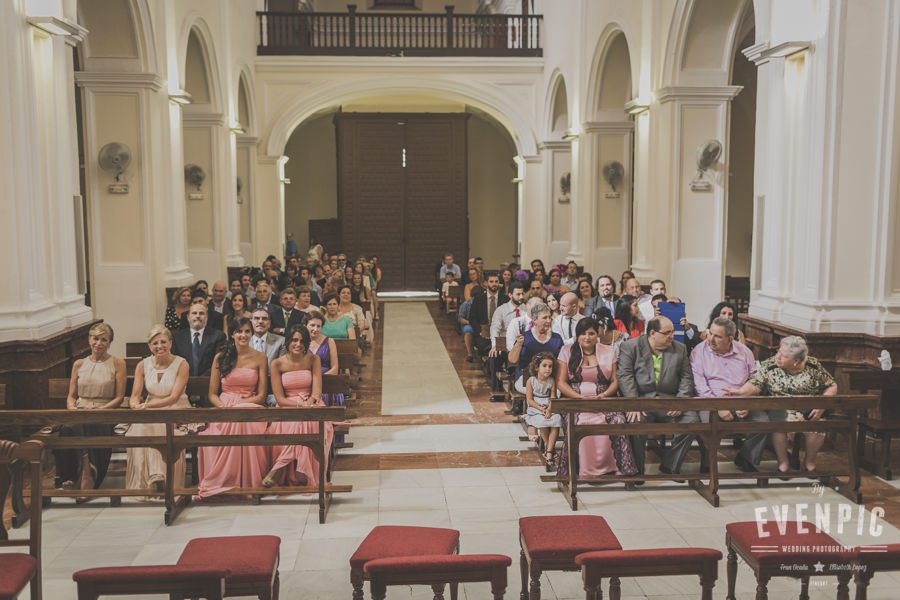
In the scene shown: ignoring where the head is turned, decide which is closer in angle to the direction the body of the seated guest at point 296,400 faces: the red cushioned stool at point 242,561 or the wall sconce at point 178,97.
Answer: the red cushioned stool

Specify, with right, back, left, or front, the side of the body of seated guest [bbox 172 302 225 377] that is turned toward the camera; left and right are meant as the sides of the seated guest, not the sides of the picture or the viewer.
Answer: front

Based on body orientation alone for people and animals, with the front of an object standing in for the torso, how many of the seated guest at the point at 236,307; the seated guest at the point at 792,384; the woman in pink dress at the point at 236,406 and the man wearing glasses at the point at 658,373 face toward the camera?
4

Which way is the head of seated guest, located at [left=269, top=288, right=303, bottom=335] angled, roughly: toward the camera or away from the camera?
toward the camera

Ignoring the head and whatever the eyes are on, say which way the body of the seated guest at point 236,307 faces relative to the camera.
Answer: toward the camera

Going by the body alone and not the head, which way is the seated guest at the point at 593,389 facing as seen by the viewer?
toward the camera

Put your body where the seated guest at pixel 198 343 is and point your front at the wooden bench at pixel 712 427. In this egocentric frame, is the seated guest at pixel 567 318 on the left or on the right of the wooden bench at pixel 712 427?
left

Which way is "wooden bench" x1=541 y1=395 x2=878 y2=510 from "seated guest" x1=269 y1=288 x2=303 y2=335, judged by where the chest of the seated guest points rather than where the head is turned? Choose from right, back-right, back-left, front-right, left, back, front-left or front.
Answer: front-left

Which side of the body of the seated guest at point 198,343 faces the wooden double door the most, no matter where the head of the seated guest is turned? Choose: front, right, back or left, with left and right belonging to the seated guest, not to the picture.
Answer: back

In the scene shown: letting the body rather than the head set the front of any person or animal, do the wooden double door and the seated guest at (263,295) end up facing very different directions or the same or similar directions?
same or similar directions

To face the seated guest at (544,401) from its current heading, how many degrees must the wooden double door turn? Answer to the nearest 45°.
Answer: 0° — it already faces them

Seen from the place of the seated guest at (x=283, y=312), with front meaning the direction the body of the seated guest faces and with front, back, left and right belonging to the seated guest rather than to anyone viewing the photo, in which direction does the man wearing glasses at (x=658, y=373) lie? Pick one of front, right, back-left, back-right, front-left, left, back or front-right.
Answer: front-left
